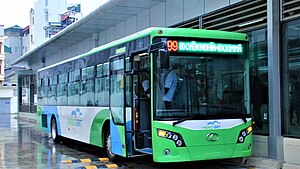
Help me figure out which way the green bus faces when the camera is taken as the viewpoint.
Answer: facing the viewer and to the right of the viewer
